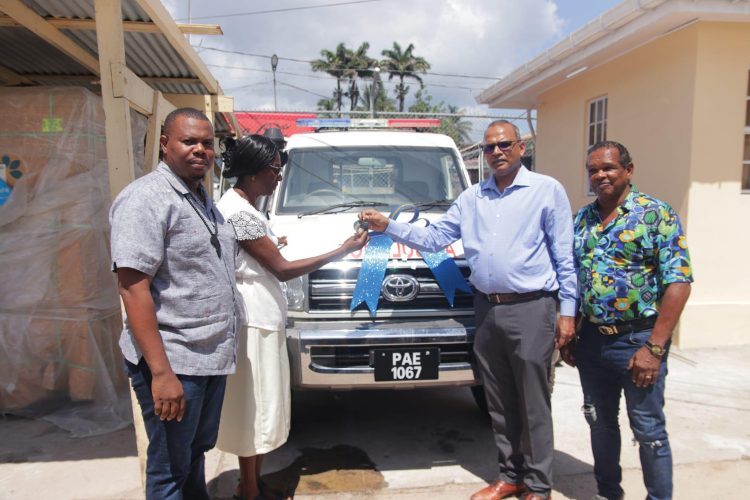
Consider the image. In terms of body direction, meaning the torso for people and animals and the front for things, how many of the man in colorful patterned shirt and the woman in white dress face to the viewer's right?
1

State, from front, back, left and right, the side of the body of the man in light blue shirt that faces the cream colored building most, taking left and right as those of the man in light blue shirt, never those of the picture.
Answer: back

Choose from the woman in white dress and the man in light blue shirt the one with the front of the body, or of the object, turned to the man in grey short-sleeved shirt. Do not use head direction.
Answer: the man in light blue shirt

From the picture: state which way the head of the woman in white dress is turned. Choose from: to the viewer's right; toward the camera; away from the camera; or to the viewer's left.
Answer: to the viewer's right

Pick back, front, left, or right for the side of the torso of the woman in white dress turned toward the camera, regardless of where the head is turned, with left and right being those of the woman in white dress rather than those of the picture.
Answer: right

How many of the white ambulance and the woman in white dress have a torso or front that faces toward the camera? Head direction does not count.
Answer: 1

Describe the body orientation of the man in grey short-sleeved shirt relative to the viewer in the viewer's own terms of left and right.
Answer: facing the viewer and to the right of the viewer

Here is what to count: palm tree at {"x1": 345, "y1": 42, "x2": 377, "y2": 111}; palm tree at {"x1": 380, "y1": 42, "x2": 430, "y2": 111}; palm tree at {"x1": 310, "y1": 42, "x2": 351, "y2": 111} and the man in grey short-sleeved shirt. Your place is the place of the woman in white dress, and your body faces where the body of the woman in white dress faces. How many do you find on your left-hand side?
3

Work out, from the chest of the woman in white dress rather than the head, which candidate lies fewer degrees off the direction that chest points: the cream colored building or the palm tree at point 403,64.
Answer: the cream colored building
